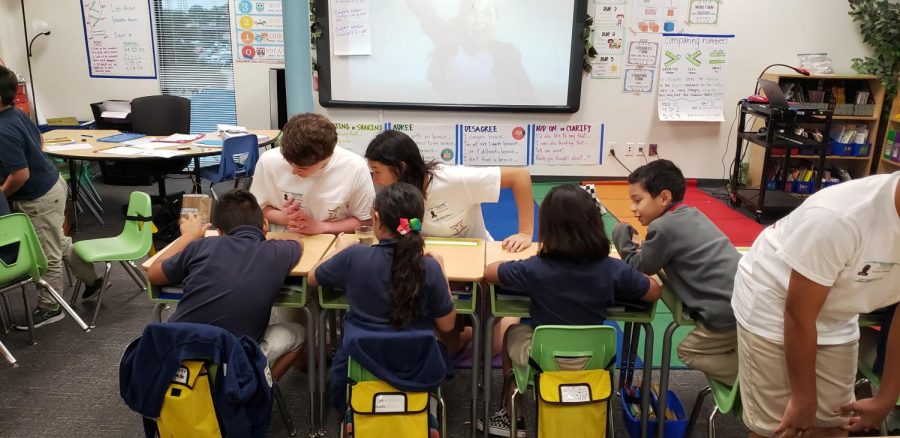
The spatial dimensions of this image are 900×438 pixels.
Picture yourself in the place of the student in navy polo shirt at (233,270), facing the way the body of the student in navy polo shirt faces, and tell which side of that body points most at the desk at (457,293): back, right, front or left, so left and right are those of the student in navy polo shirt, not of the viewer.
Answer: right

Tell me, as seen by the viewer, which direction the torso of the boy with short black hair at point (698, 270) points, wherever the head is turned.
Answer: to the viewer's left

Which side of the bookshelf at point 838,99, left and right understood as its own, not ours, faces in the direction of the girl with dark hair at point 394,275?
front

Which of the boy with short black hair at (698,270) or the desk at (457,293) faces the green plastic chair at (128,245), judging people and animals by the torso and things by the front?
the boy with short black hair

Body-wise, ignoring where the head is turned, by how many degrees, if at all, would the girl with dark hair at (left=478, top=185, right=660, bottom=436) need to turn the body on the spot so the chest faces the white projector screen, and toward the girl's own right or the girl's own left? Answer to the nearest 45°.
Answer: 0° — they already face it

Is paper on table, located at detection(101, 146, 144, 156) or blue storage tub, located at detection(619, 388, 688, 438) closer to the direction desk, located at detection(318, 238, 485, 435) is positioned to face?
the blue storage tub

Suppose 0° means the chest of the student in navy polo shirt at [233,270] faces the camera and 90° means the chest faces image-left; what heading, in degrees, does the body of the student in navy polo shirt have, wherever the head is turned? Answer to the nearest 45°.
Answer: approximately 180°

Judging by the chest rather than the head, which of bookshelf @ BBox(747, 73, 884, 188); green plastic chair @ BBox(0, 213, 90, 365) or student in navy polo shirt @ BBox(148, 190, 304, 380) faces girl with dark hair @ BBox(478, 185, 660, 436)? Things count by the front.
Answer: the bookshelf

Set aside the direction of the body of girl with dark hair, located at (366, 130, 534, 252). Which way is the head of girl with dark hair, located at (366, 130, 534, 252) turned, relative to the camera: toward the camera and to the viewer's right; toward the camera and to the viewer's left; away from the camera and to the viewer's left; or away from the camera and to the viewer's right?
toward the camera and to the viewer's left
